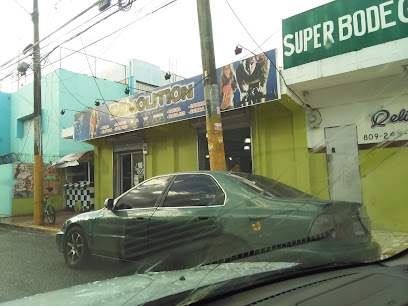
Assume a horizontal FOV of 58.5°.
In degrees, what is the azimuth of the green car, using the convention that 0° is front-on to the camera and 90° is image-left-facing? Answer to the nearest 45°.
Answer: approximately 135°

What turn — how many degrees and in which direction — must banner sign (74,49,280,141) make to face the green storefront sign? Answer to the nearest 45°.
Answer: approximately 90° to its left

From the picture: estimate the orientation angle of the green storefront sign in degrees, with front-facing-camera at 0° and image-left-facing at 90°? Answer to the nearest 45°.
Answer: approximately 45°

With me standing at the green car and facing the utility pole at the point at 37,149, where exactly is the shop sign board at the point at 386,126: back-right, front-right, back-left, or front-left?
back-right

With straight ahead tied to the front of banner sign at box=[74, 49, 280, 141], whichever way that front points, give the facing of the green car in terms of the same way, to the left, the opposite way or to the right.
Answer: to the right

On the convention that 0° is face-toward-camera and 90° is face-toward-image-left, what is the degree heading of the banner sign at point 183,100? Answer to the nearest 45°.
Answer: approximately 45°

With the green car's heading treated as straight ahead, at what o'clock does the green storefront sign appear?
The green storefront sign is roughly at 3 o'clock from the green car.

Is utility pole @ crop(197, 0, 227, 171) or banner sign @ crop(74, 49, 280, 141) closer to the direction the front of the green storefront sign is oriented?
the utility pole

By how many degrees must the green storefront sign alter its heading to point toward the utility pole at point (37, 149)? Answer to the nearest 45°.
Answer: approximately 45° to its right

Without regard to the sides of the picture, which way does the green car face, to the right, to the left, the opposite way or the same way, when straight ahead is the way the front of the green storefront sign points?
to the right
